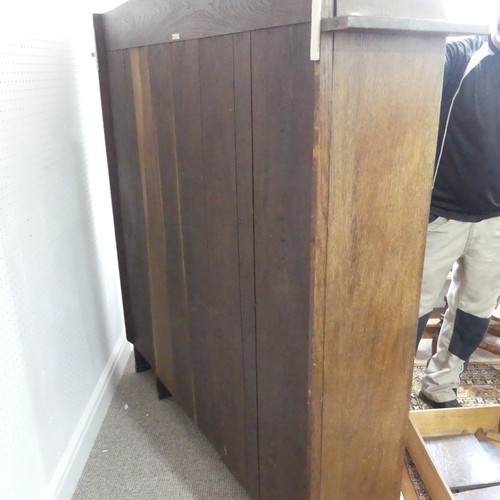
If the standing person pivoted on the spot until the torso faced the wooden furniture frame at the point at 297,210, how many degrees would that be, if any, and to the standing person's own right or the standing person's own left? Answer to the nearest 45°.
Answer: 0° — they already face it

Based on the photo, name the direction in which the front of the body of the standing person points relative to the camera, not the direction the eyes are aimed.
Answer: toward the camera
